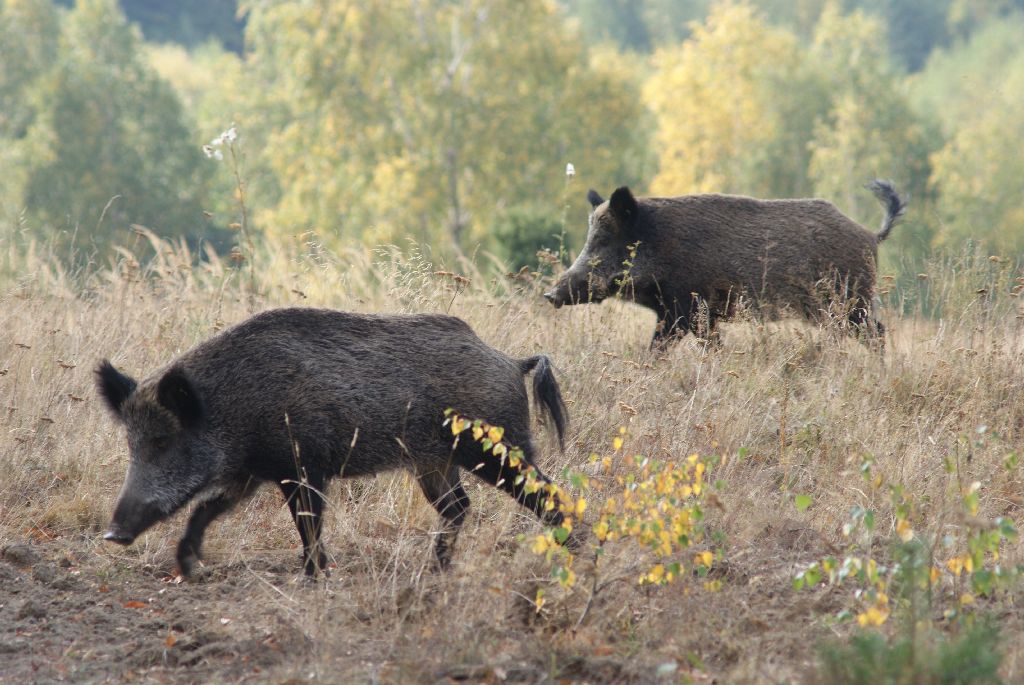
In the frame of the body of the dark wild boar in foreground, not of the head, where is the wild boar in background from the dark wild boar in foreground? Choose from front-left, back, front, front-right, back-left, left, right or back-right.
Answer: back-right

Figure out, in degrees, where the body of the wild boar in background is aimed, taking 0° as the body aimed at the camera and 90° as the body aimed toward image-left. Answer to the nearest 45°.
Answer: approximately 90°

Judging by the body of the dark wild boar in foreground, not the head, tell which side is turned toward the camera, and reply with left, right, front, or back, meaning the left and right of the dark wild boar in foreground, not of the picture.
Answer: left

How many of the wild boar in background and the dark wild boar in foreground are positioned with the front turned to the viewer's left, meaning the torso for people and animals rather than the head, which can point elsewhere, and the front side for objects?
2

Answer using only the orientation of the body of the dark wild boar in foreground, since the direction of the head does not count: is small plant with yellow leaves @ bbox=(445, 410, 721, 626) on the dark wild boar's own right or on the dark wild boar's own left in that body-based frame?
on the dark wild boar's own left

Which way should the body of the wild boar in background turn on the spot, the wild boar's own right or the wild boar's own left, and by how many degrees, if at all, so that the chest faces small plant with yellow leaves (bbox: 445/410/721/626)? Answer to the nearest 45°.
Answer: approximately 90° to the wild boar's own left

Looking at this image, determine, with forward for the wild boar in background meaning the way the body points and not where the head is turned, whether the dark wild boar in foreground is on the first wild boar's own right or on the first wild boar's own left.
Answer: on the first wild boar's own left
